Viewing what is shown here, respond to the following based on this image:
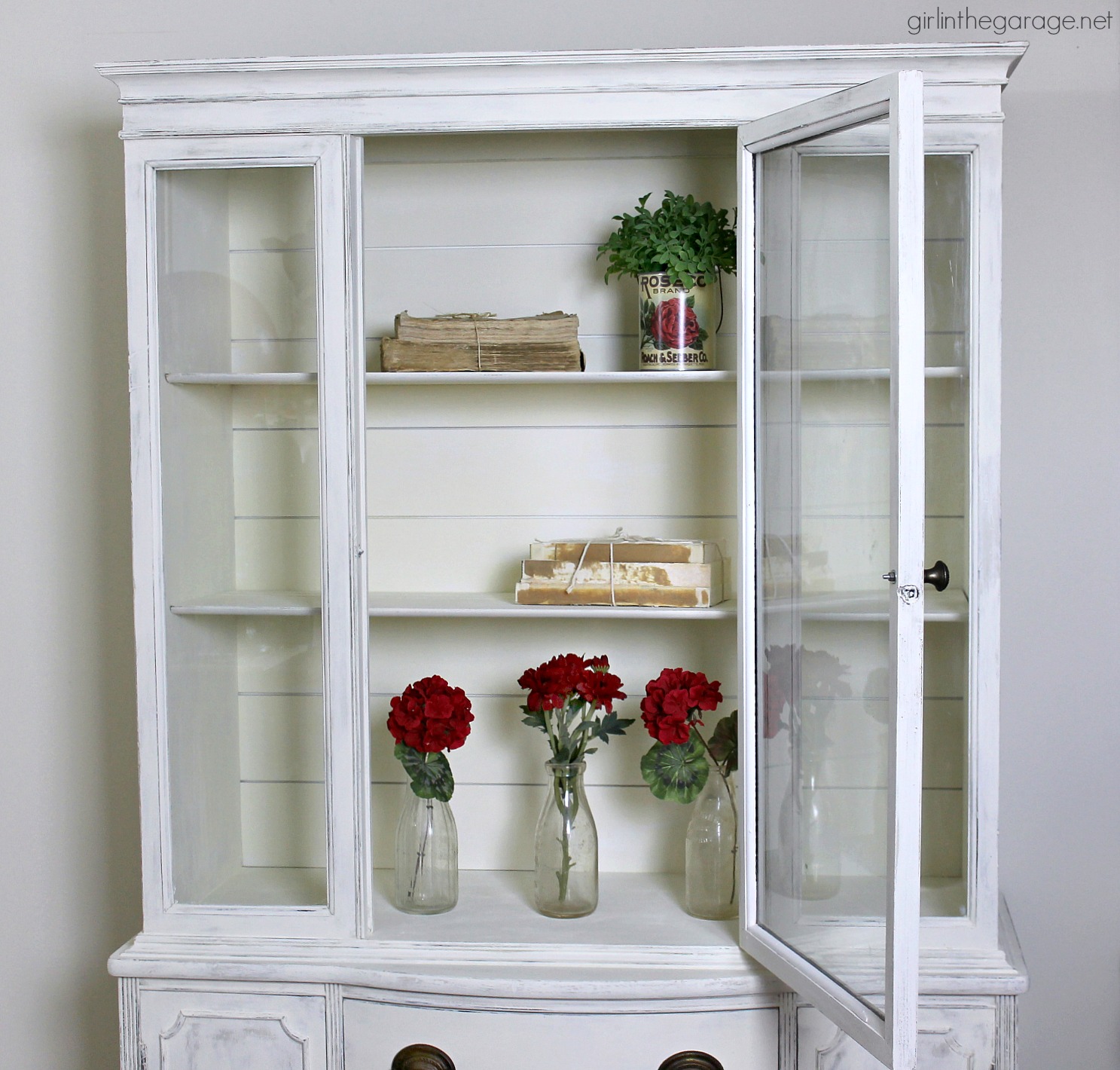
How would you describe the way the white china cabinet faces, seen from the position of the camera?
facing the viewer
